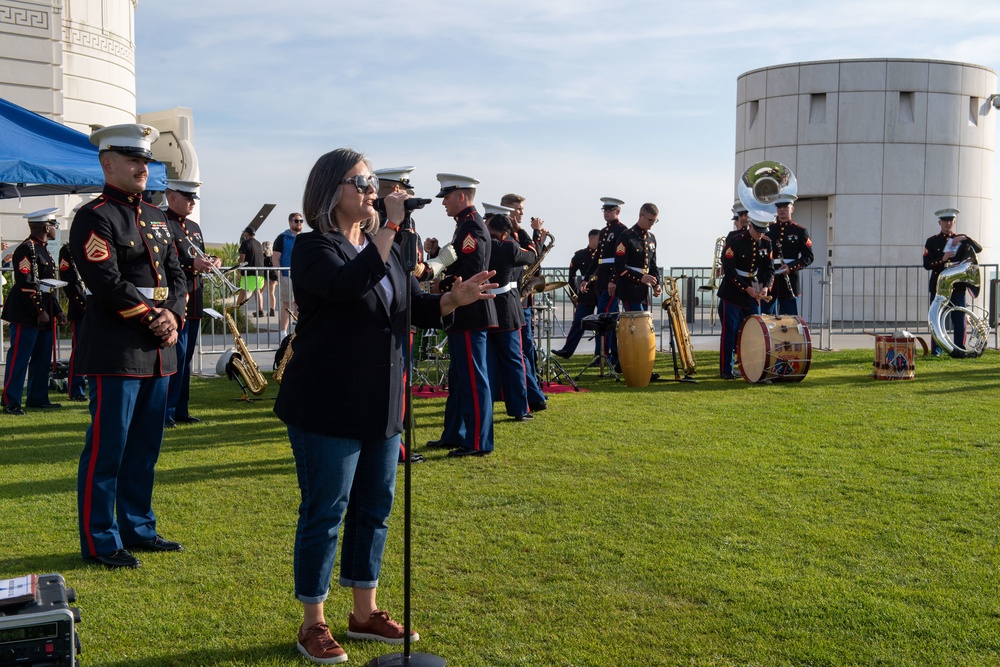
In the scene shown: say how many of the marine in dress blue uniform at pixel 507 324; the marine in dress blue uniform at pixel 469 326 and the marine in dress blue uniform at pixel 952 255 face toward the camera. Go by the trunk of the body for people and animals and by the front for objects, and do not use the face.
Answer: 1

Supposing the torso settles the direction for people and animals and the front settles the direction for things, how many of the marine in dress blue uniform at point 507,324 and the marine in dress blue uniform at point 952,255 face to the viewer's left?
0

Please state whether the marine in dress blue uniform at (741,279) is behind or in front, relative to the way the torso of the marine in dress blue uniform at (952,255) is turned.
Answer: in front

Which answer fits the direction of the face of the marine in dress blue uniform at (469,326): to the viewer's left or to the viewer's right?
to the viewer's left

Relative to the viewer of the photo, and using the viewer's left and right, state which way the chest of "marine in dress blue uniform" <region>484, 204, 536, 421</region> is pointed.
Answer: facing away from the viewer and to the right of the viewer

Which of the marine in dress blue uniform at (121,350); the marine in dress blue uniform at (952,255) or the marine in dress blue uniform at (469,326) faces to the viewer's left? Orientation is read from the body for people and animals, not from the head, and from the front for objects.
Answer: the marine in dress blue uniform at (469,326)

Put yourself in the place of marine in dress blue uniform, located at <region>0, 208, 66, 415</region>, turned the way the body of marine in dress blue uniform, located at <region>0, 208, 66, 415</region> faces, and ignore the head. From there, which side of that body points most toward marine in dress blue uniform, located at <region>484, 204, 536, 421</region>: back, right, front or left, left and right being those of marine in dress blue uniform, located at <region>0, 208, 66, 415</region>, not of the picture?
front

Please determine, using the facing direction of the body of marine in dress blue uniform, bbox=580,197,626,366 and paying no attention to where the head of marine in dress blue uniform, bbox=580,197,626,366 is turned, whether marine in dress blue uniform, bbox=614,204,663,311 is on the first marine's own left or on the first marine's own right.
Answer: on the first marine's own left

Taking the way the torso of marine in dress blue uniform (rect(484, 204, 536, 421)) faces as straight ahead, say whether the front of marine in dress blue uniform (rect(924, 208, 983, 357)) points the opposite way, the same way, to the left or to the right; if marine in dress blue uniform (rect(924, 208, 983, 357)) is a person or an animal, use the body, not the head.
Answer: the opposite way

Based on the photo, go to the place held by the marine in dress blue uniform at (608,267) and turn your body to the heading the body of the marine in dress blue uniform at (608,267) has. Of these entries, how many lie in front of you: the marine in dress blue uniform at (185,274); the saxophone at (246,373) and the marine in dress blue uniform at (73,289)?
3

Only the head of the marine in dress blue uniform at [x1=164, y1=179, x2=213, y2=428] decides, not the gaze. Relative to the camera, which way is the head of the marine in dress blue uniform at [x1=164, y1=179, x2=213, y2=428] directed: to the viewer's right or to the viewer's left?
to the viewer's right

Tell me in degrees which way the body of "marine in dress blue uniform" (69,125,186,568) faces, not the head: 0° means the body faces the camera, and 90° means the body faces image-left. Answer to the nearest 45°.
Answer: approximately 315°

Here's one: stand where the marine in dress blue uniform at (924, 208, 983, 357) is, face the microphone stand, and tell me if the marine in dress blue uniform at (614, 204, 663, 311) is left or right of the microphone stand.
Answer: right

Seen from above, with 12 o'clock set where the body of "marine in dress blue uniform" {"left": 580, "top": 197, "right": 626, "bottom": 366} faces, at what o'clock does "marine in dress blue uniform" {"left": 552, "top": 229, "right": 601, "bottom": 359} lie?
"marine in dress blue uniform" {"left": 552, "top": 229, "right": 601, "bottom": 359} is roughly at 4 o'clock from "marine in dress blue uniform" {"left": 580, "top": 197, "right": 626, "bottom": 366}.

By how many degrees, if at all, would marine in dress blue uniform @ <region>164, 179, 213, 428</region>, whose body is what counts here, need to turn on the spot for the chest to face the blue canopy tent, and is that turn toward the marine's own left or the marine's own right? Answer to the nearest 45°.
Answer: approximately 180°
